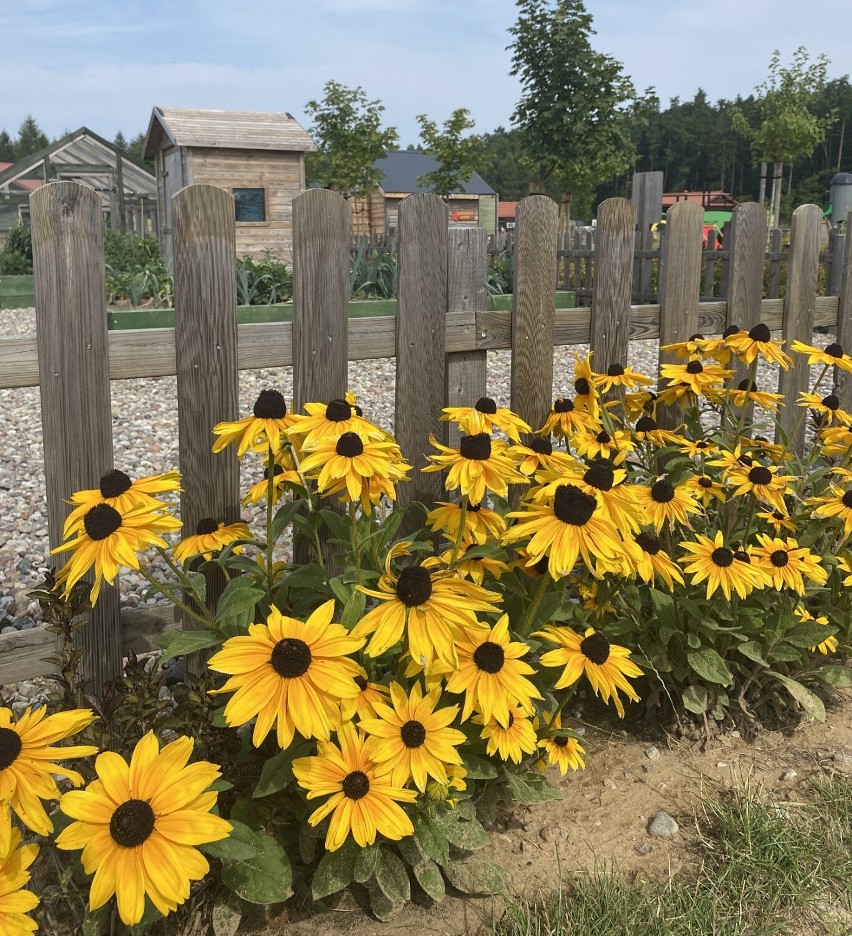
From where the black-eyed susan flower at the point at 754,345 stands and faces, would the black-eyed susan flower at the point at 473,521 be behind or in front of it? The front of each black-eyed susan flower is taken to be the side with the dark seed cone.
in front

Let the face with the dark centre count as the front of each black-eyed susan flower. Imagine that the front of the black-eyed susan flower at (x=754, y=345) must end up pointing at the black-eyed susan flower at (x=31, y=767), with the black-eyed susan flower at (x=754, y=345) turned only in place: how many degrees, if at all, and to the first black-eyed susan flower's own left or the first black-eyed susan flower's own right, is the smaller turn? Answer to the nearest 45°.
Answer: approximately 45° to the first black-eyed susan flower's own right

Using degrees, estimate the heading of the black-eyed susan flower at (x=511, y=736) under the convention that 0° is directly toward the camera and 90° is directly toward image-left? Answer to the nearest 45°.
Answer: approximately 0°

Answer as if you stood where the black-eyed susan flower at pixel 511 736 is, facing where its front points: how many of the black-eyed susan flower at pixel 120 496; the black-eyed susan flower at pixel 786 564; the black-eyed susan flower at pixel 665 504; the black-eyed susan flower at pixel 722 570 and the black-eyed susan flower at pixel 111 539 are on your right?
2

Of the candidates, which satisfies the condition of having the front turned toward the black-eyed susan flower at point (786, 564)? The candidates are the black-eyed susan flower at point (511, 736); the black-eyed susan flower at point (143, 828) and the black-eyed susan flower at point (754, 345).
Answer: the black-eyed susan flower at point (754, 345)

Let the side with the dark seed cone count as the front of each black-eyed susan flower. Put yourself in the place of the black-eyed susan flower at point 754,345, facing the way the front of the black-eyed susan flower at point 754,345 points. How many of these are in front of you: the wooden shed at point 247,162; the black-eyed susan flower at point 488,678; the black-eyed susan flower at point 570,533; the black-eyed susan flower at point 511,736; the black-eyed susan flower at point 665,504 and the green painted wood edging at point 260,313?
4

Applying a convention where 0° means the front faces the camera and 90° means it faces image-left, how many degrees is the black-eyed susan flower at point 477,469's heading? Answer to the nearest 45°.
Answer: approximately 0°

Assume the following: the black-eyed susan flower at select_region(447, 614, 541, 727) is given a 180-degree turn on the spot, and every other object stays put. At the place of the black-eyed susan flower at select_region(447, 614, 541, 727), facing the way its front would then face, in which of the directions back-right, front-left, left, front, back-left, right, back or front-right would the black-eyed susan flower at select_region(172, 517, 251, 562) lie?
front-left
